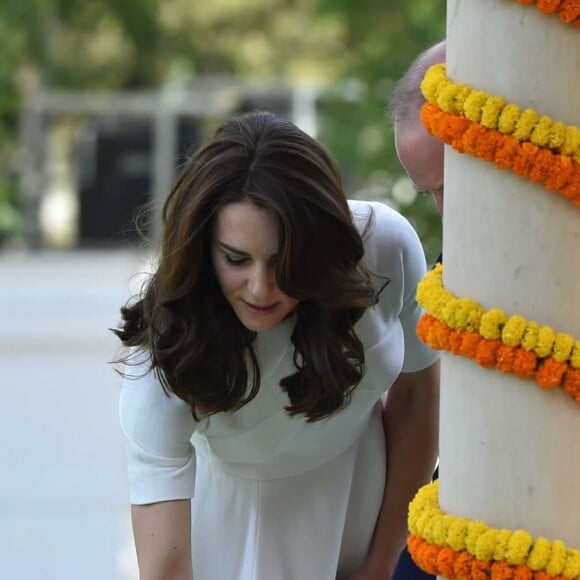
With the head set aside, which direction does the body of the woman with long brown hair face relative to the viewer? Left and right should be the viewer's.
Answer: facing the viewer

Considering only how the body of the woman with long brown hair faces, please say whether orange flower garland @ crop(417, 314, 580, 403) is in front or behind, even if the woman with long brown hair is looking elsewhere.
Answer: in front

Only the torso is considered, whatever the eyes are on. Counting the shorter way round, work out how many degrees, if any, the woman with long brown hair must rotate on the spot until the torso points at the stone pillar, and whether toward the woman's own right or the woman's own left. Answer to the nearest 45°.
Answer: approximately 45° to the woman's own left

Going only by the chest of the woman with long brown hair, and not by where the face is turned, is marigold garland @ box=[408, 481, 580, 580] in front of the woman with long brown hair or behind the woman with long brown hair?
in front
